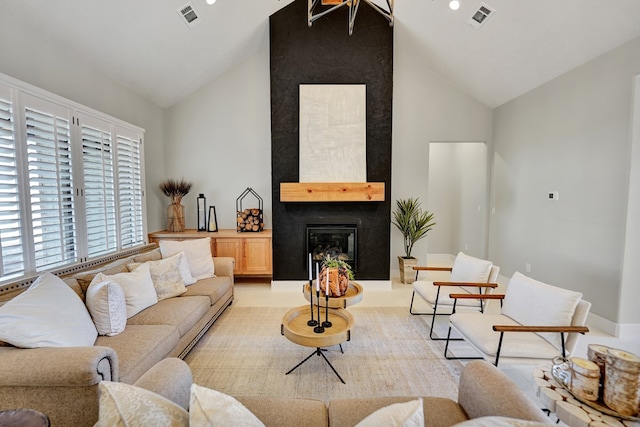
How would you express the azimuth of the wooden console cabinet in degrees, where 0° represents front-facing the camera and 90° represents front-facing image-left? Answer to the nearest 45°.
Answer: approximately 0°

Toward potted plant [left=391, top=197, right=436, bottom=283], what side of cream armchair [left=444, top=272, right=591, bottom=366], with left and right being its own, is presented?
right

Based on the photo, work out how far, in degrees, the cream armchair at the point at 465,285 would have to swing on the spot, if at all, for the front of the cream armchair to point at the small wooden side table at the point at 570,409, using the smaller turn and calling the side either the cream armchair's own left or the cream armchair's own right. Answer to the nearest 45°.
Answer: approximately 45° to the cream armchair's own left

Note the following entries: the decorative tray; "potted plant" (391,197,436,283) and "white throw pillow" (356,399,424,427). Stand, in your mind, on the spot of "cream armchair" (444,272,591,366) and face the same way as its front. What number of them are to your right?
1

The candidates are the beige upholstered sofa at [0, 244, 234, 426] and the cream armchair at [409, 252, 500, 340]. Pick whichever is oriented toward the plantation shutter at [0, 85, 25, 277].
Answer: the cream armchair

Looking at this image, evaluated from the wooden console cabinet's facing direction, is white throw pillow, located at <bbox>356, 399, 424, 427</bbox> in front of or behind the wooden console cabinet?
in front

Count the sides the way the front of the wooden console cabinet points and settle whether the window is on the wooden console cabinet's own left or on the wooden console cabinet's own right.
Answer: on the wooden console cabinet's own right

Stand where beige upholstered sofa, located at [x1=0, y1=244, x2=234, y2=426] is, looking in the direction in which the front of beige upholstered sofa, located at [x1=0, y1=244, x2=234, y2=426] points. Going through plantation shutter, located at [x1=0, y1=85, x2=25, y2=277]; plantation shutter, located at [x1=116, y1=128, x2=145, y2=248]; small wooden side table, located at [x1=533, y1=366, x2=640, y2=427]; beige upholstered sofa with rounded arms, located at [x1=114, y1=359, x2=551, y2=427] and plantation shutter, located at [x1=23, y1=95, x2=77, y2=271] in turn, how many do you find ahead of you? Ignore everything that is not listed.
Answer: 2

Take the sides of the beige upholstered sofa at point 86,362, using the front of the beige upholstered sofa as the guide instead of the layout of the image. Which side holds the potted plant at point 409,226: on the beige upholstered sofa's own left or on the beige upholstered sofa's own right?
on the beige upholstered sofa's own left

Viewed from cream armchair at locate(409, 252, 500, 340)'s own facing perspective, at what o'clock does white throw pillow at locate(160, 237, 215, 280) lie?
The white throw pillow is roughly at 1 o'clock from the cream armchair.

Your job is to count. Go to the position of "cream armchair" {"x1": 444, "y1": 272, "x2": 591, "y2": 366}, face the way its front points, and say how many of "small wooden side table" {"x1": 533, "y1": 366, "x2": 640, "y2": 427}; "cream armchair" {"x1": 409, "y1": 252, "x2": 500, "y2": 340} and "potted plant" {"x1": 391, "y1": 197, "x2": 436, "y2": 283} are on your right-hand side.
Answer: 2

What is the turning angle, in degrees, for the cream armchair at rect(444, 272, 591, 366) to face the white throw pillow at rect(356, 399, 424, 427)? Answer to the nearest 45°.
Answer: approximately 45° to its left

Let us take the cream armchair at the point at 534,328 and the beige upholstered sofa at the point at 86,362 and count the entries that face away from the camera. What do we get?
0

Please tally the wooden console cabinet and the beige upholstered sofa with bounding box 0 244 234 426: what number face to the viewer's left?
0

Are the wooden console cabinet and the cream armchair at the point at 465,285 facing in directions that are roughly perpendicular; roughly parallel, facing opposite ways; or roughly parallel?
roughly perpendicular
